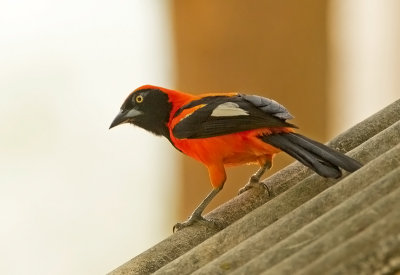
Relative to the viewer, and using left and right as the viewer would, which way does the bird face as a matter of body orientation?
facing to the left of the viewer
